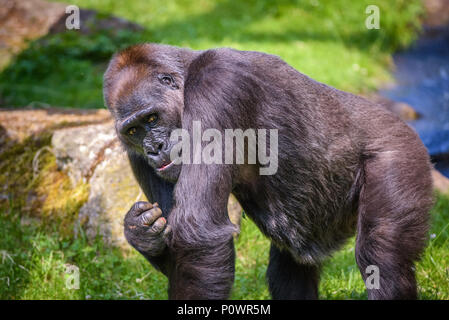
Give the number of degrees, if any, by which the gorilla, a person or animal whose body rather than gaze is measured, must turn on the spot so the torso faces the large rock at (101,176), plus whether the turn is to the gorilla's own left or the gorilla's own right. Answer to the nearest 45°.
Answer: approximately 45° to the gorilla's own right

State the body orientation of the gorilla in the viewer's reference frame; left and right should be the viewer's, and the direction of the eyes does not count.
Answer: facing to the left of the viewer
